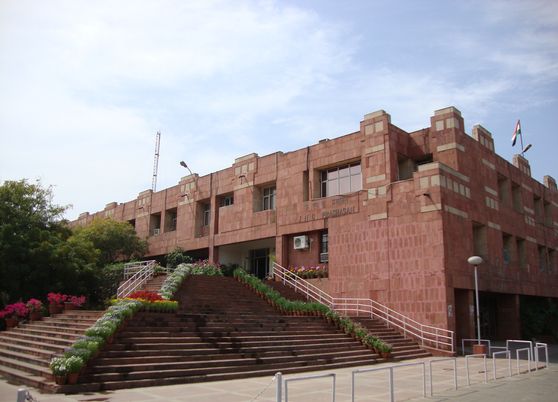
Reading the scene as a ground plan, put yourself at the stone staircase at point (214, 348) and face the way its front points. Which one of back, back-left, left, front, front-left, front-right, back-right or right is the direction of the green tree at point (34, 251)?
back-right

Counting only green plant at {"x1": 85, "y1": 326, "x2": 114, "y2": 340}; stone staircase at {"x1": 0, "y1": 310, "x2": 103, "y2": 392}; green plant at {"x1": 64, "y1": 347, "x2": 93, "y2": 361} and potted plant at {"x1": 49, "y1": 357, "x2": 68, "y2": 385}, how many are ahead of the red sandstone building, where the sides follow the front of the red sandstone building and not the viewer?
4

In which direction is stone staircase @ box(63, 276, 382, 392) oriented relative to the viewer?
toward the camera

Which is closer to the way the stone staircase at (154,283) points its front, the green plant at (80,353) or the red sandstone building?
the green plant

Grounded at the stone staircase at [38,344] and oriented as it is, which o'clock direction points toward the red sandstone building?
The red sandstone building is roughly at 7 o'clock from the stone staircase.

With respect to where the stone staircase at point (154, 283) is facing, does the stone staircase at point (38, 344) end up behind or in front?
in front

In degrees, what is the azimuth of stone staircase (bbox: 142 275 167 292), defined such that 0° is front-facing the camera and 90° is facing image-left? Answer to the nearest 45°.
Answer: approximately 45°

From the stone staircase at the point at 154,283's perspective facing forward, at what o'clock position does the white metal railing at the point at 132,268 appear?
The white metal railing is roughly at 4 o'clock from the stone staircase.

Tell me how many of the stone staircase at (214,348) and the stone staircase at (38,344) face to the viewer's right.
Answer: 0

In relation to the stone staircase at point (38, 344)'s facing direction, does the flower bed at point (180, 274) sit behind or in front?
behind

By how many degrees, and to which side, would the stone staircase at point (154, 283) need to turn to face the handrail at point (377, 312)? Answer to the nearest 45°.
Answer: approximately 90° to its left
